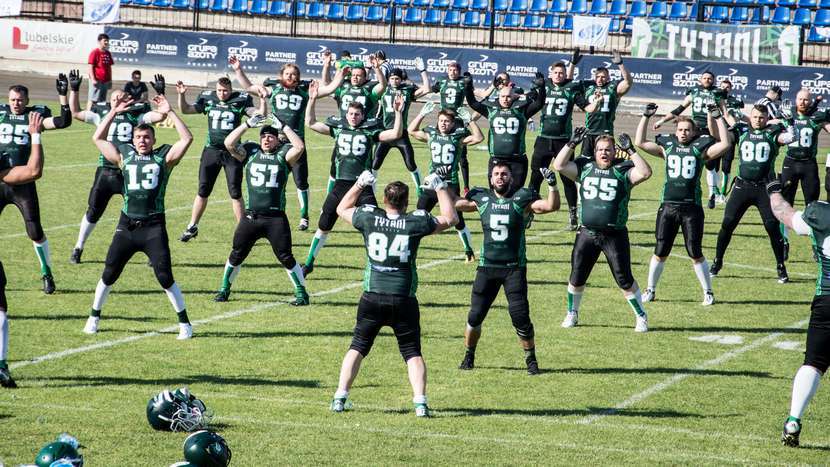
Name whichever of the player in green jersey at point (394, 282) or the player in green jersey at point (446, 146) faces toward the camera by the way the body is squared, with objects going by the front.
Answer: the player in green jersey at point (446, 146)

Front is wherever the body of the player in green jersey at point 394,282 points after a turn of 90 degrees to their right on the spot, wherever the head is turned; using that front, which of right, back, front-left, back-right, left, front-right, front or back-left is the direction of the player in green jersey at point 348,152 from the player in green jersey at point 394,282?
left

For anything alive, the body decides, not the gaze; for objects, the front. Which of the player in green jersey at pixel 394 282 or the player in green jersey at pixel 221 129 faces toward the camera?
the player in green jersey at pixel 221 129

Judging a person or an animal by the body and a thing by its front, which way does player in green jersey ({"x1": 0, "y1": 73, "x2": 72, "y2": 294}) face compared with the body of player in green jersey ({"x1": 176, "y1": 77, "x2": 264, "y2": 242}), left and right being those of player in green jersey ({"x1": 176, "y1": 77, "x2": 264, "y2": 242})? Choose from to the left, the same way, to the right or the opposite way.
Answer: the same way

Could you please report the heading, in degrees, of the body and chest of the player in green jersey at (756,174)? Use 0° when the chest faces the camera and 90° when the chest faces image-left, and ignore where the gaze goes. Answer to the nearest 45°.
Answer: approximately 0°

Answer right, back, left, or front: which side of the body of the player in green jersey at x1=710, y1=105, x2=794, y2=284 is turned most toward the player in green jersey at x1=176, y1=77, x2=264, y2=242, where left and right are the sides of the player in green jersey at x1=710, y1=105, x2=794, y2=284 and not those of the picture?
right

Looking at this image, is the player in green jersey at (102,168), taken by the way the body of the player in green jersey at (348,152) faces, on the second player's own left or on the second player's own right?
on the second player's own right

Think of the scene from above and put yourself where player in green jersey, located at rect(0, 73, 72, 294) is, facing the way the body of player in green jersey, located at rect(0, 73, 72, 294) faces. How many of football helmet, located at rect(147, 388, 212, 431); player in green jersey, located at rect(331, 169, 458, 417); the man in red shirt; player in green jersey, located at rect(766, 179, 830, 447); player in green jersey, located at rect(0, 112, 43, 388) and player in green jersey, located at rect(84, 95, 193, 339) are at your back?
1

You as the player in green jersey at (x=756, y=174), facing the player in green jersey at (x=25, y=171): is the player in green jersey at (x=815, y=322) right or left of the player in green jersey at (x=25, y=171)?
left

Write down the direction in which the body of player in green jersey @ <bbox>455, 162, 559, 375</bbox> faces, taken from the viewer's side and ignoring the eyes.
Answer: toward the camera

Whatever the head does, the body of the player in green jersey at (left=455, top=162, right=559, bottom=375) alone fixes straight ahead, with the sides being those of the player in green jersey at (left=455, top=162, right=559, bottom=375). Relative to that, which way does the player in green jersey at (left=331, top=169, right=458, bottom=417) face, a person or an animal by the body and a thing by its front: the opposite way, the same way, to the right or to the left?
the opposite way

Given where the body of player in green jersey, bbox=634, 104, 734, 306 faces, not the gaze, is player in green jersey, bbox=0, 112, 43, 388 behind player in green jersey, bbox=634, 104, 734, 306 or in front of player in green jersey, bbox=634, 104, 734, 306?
in front

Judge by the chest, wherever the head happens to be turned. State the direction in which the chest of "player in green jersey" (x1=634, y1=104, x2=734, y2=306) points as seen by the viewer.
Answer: toward the camera

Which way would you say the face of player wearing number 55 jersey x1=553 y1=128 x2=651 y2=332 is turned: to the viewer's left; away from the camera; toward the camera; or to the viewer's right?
toward the camera

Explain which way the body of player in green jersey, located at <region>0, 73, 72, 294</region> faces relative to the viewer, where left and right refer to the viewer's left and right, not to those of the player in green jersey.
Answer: facing the viewer

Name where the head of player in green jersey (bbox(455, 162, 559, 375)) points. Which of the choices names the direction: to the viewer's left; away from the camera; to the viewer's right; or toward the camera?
toward the camera

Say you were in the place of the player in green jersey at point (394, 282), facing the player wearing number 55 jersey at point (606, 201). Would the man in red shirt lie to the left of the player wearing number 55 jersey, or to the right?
left

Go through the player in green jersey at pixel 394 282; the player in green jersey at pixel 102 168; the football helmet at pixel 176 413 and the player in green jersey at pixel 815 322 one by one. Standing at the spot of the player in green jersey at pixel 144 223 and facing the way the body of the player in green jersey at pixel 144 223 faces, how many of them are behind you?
1

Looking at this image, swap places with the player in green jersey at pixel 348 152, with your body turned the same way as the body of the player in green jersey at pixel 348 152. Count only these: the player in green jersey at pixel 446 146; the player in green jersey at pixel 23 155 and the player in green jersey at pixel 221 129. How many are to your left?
1

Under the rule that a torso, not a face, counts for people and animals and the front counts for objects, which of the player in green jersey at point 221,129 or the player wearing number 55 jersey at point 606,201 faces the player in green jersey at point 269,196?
the player in green jersey at point 221,129
